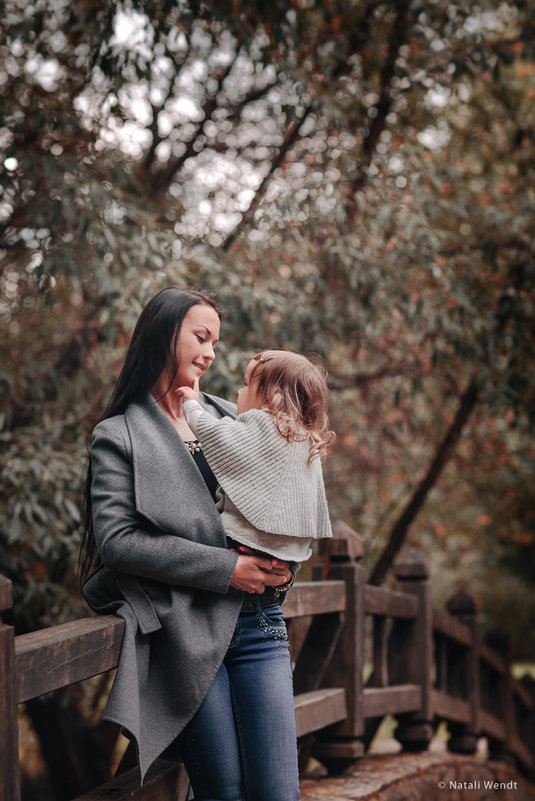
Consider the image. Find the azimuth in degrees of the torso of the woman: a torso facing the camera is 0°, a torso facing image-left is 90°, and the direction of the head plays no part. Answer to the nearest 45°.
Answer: approximately 315°

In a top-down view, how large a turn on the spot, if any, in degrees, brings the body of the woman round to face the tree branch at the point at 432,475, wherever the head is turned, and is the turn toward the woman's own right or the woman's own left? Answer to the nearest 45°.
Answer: approximately 90° to the woman's own left

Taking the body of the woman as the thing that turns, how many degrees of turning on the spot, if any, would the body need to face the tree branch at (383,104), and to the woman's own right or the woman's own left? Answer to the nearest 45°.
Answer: approximately 135° to the woman's own left

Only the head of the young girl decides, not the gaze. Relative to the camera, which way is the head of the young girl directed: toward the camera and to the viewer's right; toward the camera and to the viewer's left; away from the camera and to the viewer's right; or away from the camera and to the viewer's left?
away from the camera and to the viewer's left

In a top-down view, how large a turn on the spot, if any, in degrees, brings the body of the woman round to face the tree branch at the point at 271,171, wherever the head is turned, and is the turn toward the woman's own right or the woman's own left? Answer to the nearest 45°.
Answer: approximately 135° to the woman's own left
